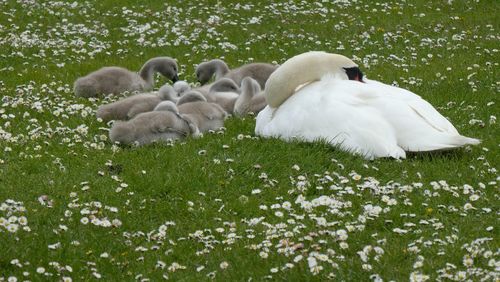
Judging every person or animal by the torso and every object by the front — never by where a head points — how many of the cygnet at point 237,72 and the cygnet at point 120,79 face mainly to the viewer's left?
1

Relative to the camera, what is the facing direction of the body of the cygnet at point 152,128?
to the viewer's right

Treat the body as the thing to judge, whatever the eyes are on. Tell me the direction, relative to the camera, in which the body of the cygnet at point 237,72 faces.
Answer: to the viewer's left

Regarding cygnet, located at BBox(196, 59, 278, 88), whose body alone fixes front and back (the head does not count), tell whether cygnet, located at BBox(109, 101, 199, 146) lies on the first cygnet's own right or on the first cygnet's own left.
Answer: on the first cygnet's own left

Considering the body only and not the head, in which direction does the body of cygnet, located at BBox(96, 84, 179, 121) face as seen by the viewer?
to the viewer's right

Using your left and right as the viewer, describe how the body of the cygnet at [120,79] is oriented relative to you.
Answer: facing to the right of the viewer

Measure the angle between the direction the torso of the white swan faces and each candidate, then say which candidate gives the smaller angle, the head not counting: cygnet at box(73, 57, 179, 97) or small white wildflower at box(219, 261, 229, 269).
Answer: the cygnet

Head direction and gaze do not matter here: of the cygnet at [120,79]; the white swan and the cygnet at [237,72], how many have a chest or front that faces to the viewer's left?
2

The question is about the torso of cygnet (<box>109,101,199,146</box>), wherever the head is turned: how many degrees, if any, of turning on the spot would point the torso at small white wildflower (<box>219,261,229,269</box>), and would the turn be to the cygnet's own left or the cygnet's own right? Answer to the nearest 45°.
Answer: approximately 90° to the cygnet's own right

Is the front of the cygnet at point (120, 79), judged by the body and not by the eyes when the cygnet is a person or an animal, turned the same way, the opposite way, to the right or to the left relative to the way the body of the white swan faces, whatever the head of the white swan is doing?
the opposite way

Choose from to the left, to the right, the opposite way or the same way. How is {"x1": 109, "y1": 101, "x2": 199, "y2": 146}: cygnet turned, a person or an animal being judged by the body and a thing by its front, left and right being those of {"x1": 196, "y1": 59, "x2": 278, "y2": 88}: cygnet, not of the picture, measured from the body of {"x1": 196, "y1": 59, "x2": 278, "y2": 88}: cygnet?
the opposite way

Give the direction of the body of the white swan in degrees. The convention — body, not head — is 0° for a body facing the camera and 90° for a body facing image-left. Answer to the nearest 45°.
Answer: approximately 90°

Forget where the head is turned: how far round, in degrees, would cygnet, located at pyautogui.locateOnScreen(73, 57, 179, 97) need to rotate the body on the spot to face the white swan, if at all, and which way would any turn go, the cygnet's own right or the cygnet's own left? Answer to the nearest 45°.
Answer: approximately 45° to the cygnet's own right
